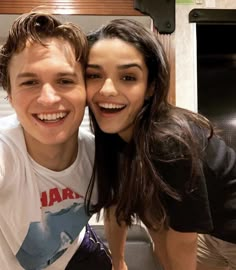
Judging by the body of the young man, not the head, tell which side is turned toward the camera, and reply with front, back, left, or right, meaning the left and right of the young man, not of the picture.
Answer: front

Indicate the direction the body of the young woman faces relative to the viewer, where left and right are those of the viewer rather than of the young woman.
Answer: facing the viewer and to the left of the viewer

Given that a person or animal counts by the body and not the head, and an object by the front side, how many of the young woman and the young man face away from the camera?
0
